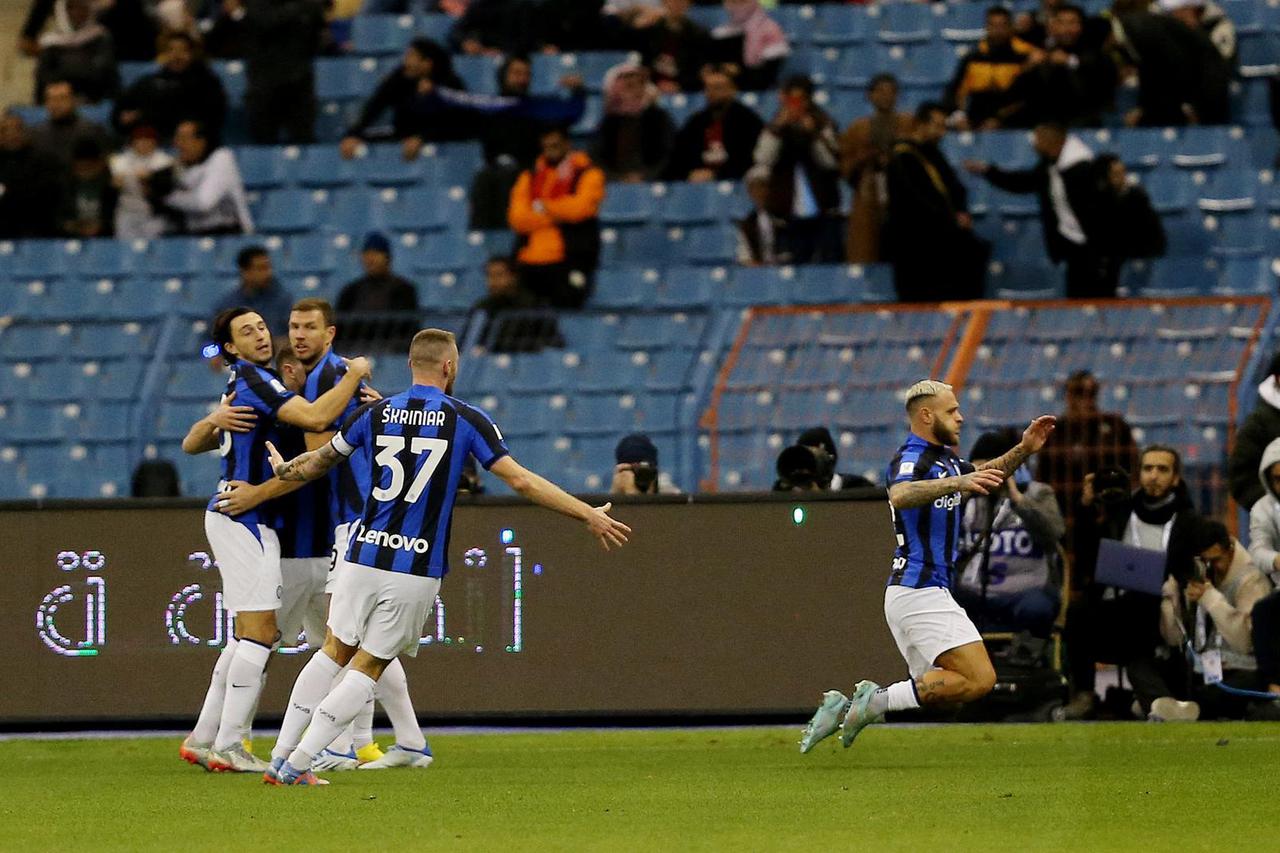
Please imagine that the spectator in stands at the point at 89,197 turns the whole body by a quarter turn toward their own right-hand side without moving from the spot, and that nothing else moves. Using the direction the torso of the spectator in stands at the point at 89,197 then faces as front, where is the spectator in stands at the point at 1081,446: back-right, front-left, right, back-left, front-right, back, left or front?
back-left

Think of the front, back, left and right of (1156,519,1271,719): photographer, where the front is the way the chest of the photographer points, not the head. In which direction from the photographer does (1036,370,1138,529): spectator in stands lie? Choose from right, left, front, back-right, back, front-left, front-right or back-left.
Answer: right

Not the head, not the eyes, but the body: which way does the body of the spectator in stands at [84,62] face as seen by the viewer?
toward the camera

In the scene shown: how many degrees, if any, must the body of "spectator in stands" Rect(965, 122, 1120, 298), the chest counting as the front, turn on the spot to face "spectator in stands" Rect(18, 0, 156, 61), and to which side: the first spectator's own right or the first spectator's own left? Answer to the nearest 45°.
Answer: approximately 45° to the first spectator's own right

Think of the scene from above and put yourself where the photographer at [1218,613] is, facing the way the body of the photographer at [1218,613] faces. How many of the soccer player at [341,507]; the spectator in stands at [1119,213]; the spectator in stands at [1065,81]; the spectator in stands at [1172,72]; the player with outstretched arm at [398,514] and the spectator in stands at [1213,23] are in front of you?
2

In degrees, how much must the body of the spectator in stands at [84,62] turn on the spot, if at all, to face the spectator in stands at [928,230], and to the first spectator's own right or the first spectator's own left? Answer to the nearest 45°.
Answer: approximately 45° to the first spectator's own left

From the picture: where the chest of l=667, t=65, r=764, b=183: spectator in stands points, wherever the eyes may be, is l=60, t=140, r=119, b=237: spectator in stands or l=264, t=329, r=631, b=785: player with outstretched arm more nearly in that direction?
the player with outstretched arm

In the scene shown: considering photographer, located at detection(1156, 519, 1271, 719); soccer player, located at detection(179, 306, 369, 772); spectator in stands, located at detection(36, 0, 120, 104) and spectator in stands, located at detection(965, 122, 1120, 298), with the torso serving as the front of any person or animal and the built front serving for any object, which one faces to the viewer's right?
the soccer player

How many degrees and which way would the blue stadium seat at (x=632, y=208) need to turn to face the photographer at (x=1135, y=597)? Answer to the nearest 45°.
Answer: approximately 45° to its left

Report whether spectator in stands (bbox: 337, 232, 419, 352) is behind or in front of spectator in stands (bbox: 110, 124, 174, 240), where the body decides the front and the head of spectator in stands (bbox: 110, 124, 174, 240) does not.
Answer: in front

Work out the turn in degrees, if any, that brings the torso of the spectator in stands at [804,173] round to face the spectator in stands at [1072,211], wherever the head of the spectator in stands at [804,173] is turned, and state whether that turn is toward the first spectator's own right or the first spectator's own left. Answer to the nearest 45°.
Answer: approximately 90° to the first spectator's own left
